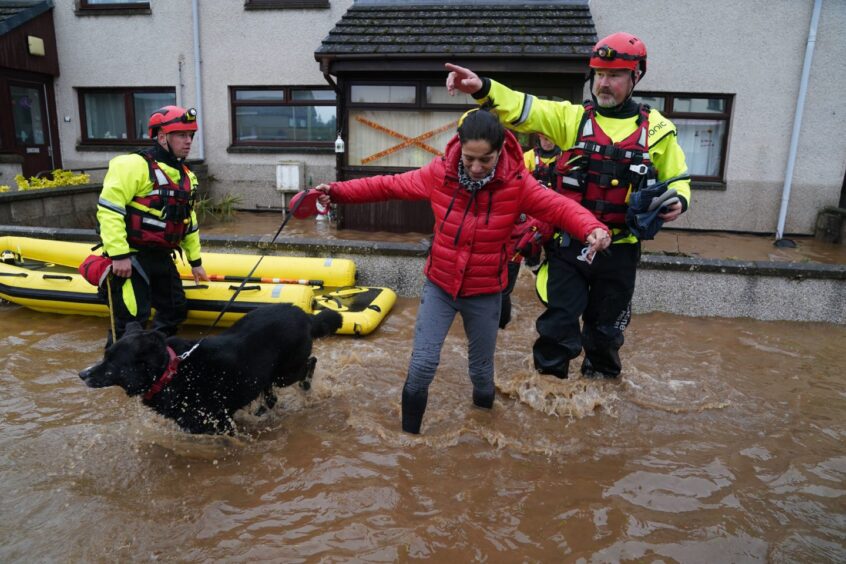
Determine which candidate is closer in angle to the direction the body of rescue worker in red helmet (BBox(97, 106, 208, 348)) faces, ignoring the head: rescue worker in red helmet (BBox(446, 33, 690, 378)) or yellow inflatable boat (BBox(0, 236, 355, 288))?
the rescue worker in red helmet

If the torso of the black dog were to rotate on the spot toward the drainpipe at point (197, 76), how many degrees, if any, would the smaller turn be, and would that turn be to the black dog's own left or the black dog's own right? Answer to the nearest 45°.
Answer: approximately 90° to the black dog's own right

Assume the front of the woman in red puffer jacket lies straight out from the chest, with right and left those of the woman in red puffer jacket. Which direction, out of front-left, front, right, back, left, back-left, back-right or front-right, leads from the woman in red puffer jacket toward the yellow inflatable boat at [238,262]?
back-right

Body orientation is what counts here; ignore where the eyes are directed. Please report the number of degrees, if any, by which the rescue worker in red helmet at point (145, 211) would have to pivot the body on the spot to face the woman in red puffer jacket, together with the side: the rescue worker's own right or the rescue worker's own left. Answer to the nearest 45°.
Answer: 0° — they already face them

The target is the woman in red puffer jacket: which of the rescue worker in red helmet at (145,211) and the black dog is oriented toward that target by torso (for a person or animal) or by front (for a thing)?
the rescue worker in red helmet

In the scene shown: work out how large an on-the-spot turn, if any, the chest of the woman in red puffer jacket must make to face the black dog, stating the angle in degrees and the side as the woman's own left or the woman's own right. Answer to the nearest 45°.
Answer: approximately 90° to the woman's own right

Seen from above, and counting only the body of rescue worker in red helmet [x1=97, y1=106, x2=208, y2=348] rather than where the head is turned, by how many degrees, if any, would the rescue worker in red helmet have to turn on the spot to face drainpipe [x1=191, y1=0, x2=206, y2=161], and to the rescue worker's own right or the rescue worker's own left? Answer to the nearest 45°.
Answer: approximately 135° to the rescue worker's own left

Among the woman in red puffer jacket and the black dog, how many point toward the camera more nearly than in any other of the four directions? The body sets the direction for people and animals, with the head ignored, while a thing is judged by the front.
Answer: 1

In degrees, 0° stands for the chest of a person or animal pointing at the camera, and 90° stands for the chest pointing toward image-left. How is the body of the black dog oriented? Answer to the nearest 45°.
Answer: approximately 90°

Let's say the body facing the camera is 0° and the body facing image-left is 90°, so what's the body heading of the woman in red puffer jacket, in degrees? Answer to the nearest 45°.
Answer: approximately 0°

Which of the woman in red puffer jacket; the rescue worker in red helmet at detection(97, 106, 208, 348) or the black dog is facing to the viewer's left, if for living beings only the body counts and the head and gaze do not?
the black dog
